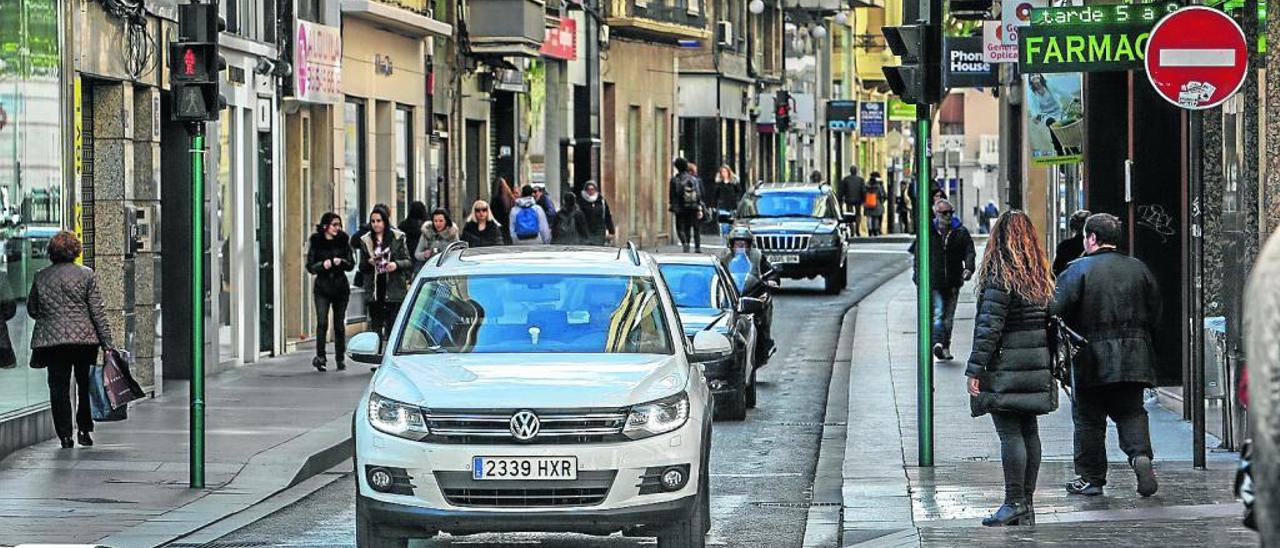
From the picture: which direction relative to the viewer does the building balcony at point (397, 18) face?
to the viewer's right

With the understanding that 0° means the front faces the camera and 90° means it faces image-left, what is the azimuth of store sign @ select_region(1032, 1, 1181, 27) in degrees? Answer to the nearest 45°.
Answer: approximately 0°

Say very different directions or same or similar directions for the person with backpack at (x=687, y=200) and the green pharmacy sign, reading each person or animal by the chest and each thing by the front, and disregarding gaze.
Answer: very different directions

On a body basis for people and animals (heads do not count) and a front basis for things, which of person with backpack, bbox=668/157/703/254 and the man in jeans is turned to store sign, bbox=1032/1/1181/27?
the man in jeans

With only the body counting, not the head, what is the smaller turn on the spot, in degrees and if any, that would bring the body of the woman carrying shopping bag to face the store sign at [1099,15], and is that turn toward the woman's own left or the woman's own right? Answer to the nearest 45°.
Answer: approximately 90° to the woman's own right

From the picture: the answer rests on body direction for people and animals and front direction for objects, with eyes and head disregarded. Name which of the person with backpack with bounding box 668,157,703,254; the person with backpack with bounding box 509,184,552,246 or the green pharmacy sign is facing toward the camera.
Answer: the green pharmacy sign

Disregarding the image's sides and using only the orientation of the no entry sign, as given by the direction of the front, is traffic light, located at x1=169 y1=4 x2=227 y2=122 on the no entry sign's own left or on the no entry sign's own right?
on the no entry sign's own right

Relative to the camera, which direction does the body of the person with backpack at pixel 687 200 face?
away from the camera

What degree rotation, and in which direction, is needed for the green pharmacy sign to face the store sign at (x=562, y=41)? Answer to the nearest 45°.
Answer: approximately 180°

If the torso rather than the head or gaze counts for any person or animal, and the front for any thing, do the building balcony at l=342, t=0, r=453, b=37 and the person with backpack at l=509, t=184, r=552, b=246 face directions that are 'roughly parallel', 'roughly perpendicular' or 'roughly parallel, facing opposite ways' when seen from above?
roughly perpendicular

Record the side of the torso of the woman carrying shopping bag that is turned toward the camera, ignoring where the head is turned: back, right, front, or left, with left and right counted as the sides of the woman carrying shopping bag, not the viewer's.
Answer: back
